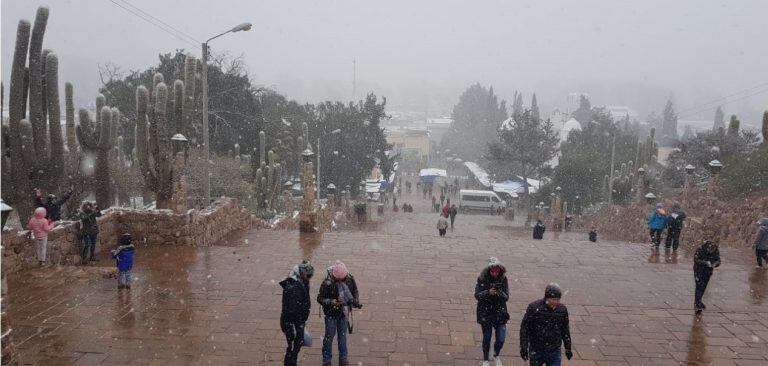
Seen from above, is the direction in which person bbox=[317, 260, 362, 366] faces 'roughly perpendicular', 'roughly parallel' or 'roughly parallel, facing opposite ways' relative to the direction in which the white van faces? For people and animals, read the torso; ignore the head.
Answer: roughly perpendicular
